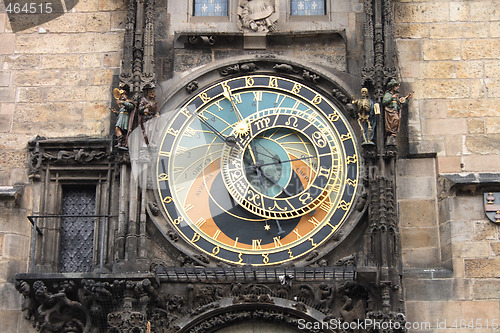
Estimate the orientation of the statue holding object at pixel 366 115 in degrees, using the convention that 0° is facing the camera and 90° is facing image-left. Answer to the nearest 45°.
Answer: approximately 0°

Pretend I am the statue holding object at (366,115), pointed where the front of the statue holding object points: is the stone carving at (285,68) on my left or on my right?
on my right

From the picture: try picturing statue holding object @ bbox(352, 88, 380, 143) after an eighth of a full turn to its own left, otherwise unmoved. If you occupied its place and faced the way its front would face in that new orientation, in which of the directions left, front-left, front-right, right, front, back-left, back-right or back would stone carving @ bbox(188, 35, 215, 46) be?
back-right

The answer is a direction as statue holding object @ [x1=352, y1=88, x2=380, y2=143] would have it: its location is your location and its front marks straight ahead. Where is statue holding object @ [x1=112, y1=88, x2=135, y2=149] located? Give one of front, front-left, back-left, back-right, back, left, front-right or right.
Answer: right

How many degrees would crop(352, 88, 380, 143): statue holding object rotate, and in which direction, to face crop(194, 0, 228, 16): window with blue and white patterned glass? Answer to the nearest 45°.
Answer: approximately 90° to its right

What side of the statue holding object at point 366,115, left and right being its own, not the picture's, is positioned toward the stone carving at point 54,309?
right

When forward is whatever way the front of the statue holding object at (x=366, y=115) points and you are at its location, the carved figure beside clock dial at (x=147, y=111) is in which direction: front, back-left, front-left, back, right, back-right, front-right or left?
right
